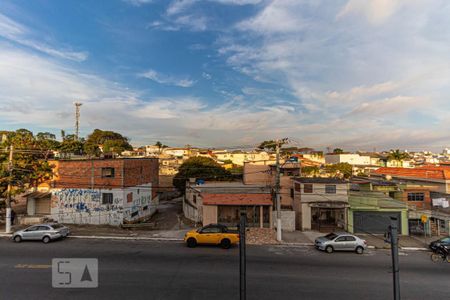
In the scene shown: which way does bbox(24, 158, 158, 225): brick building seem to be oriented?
toward the camera

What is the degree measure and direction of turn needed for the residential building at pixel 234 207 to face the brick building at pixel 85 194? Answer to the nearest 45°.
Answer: approximately 90° to its right

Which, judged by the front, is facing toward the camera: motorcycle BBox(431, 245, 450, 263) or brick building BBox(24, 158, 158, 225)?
the brick building

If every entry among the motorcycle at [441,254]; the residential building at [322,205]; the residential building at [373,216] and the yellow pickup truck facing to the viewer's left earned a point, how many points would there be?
2

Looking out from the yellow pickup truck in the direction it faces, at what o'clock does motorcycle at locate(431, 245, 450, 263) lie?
The motorcycle is roughly at 6 o'clock from the yellow pickup truck.

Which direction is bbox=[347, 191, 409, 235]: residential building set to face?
toward the camera

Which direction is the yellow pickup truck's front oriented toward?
to the viewer's left

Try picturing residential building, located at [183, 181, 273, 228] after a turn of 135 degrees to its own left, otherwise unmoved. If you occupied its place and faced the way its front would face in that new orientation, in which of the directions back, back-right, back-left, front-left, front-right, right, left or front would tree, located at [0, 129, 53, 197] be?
back-left

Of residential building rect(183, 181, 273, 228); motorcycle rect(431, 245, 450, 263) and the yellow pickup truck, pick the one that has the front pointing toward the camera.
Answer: the residential building

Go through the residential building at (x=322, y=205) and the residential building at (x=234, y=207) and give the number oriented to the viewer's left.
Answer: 0

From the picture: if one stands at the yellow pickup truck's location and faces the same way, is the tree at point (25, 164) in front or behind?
in front

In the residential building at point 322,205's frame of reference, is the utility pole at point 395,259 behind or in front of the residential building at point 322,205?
in front
